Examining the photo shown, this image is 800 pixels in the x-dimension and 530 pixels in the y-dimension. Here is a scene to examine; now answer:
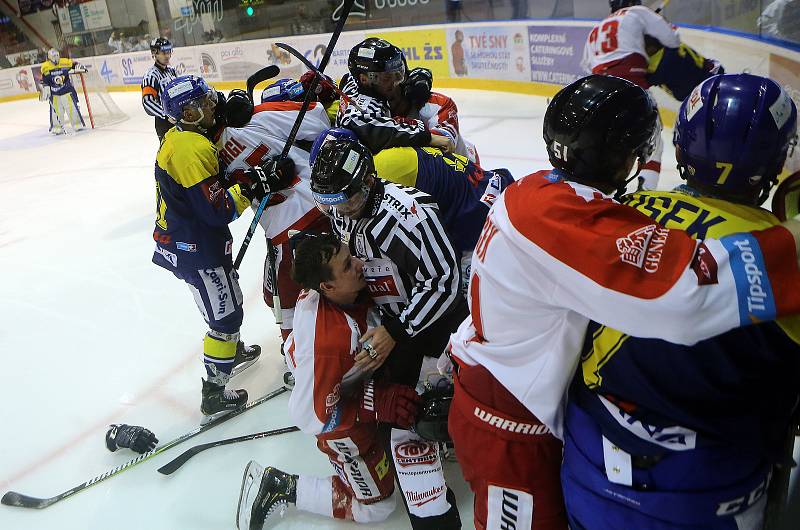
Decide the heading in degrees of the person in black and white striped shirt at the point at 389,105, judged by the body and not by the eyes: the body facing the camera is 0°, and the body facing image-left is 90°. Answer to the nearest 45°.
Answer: approximately 315°

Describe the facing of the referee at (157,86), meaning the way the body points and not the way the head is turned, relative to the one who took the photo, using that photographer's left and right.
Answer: facing the viewer and to the right of the viewer

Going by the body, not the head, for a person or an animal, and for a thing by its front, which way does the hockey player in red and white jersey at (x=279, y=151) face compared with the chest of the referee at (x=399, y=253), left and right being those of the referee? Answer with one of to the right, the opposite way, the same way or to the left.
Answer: the opposite way

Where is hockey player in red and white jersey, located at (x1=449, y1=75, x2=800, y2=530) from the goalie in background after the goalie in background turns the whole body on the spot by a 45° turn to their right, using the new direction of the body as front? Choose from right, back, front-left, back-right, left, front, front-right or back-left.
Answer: front-left

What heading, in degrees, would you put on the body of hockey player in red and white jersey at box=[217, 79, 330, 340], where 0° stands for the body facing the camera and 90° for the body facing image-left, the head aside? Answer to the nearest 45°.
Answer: approximately 225°

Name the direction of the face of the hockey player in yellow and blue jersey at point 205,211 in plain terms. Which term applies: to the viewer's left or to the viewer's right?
to the viewer's right

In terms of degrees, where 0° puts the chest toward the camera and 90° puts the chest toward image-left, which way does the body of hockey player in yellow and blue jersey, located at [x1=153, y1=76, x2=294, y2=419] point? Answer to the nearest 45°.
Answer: approximately 270°

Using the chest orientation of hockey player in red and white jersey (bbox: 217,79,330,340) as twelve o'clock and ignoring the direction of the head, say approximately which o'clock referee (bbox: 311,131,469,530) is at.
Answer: The referee is roughly at 4 o'clock from the hockey player in red and white jersey.

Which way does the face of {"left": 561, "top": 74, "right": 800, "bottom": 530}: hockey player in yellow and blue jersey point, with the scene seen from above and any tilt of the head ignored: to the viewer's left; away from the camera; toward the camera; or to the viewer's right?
away from the camera

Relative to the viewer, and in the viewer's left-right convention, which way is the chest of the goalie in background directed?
facing the viewer
